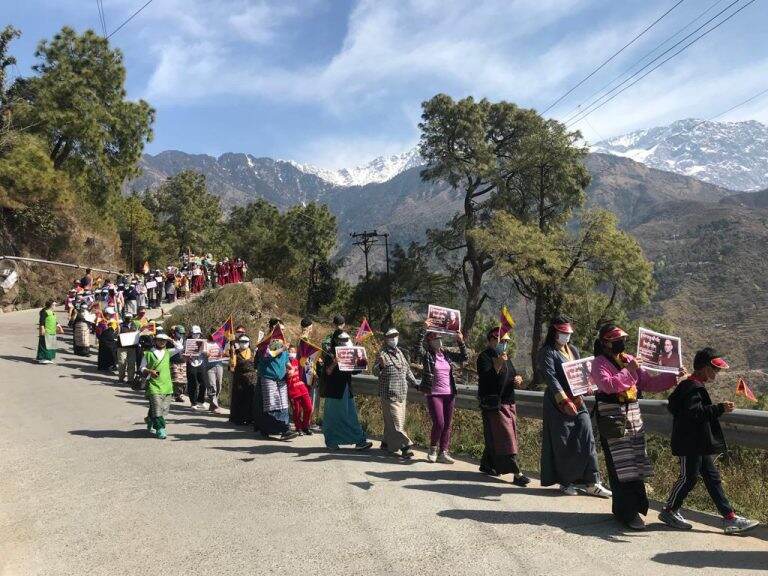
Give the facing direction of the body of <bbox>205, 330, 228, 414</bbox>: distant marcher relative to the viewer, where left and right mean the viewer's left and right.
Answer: facing the viewer and to the right of the viewer

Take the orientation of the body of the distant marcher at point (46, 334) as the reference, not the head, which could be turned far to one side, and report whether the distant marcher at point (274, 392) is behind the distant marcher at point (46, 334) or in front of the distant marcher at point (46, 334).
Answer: in front

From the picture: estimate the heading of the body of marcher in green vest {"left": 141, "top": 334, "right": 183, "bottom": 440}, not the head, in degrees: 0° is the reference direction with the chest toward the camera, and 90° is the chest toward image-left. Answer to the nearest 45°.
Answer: approximately 0°

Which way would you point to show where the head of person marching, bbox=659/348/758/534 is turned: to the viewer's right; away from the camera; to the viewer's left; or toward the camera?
to the viewer's right

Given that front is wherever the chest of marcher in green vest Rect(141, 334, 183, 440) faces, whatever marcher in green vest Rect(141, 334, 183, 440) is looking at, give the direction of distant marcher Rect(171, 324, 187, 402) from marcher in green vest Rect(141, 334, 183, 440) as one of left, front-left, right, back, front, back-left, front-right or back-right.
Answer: back

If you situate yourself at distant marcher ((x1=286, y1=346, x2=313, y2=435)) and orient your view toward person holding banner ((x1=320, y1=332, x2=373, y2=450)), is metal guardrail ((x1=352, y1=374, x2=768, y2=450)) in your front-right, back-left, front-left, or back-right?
front-left

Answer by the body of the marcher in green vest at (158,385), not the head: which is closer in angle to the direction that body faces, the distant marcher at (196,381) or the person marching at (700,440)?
the person marching

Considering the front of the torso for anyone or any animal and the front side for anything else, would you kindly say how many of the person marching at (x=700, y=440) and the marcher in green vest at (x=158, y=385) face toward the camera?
1

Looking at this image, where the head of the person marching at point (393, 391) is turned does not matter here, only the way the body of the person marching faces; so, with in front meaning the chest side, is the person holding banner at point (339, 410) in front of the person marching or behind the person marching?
behind
